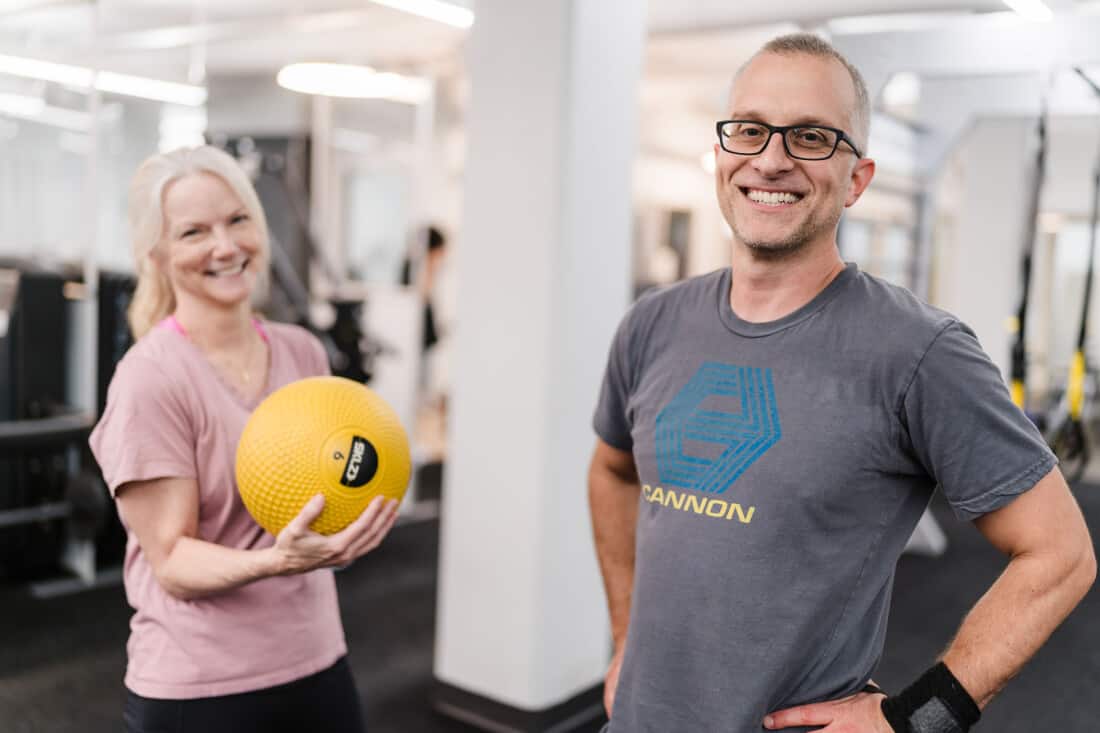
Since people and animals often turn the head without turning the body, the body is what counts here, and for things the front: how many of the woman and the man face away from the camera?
0

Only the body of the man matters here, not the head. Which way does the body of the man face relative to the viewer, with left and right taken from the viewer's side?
facing the viewer and to the left of the viewer

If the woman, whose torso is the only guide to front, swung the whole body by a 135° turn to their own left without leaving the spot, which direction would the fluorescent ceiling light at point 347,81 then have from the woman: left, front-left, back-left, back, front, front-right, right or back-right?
front

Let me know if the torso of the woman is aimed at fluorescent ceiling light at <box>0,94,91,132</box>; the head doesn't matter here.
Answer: no

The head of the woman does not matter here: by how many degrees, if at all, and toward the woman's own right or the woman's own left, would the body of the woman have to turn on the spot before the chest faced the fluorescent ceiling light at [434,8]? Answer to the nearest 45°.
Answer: approximately 135° to the woman's own left

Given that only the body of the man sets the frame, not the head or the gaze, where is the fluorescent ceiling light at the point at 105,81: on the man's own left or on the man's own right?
on the man's own right

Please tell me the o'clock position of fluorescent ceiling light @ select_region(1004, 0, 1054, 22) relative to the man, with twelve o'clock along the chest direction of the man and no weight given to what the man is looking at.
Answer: The fluorescent ceiling light is roughly at 5 o'clock from the man.

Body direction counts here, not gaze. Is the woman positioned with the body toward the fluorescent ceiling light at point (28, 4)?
no

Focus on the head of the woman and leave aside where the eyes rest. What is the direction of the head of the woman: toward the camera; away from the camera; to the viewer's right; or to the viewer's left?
toward the camera

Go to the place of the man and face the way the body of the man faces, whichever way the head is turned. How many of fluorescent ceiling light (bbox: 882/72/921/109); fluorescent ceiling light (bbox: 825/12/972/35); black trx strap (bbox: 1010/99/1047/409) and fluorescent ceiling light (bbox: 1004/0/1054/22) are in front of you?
0

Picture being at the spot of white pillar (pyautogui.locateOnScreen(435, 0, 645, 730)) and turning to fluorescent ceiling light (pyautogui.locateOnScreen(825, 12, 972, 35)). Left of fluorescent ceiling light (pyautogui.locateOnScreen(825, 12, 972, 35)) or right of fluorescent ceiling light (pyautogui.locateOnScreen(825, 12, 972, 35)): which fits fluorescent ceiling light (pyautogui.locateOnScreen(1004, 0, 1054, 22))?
right

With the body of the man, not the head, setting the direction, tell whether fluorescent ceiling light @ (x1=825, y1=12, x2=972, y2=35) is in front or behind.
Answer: behind

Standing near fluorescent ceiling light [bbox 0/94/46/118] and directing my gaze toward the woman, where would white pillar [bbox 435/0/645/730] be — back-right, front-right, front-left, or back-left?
front-left
